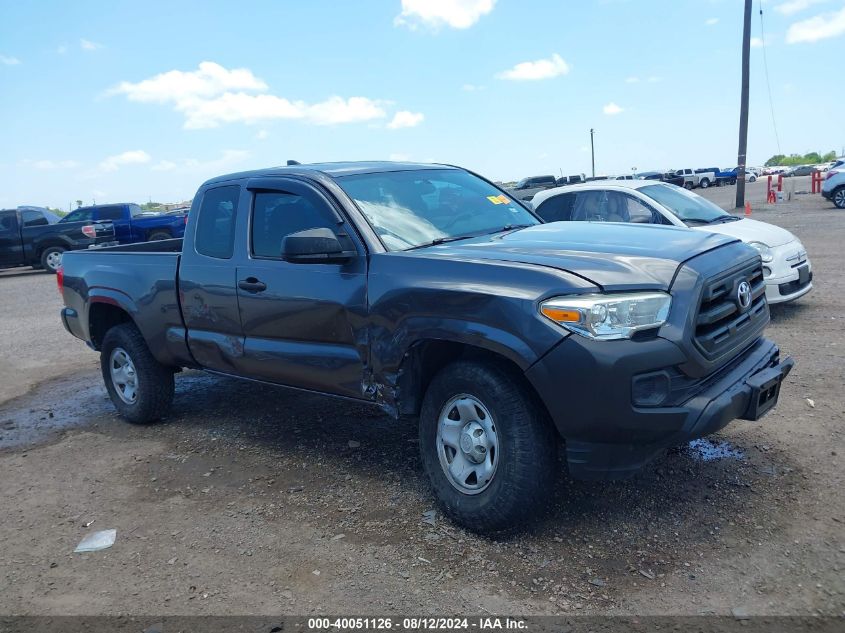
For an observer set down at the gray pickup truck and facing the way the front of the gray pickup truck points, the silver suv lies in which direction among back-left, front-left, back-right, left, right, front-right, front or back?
left

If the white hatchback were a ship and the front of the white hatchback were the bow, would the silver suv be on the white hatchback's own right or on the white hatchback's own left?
on the white hatchback's own left

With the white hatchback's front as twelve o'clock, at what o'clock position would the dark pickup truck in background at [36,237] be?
The dark pickup truck in background is roughly at 5 o'clock from the white hatchback.

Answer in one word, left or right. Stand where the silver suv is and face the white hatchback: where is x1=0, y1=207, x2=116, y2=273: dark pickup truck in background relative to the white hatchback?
right

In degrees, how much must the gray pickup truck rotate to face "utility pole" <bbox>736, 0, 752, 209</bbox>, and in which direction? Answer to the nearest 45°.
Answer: approximately 90° to its left

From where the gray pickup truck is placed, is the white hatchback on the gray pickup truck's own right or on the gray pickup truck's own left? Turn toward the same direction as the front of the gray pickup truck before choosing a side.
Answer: on the gray pickup truck's own left

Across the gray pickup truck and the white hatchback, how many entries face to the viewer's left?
0

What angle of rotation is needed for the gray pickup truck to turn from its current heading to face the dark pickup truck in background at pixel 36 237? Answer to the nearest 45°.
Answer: approximately 180°

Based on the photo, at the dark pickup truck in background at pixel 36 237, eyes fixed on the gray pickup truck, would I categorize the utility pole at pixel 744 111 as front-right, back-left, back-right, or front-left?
front-left

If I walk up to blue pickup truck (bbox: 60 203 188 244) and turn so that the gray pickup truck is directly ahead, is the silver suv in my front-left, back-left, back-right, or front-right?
front-left

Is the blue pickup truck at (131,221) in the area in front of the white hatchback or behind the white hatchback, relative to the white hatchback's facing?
behind

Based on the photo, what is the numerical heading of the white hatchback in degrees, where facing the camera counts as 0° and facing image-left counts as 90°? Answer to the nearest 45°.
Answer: approximately 315°
